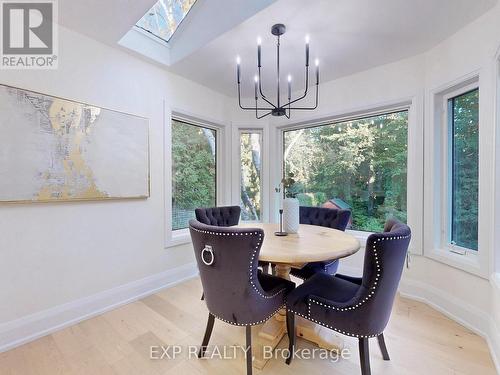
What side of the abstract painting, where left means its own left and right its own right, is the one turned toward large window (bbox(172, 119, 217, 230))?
left

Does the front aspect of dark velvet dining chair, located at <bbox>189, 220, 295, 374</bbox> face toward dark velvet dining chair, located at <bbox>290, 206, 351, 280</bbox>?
yes

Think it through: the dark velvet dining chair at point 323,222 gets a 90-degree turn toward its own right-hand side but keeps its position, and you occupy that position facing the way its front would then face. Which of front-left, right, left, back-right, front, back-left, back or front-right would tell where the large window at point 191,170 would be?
front-left

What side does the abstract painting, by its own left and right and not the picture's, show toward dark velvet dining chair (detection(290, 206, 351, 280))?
front

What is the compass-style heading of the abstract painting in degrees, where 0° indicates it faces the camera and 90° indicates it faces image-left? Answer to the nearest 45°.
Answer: approximately 315°

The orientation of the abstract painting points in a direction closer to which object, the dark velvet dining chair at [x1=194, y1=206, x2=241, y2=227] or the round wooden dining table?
the round wooden dining table

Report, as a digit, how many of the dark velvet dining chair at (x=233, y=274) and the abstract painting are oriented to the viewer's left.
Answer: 0

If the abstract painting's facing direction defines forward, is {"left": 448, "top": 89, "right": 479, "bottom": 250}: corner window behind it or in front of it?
in front

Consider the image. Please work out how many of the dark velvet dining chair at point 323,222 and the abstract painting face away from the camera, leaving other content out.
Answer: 0

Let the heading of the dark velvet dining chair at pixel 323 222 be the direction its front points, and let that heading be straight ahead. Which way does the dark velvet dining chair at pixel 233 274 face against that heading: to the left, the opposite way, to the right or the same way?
the opposite way

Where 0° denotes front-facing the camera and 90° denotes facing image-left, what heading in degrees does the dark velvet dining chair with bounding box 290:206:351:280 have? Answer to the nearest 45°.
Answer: approximately 45°

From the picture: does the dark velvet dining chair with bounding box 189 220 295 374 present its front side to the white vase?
yes

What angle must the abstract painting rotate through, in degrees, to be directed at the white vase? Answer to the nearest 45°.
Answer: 0° — it already faces it

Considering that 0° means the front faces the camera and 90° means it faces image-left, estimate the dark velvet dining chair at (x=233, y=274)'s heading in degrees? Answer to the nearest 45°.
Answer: approximately 225°

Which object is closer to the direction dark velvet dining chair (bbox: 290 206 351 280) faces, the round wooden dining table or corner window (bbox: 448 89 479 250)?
the round wooden dining table
